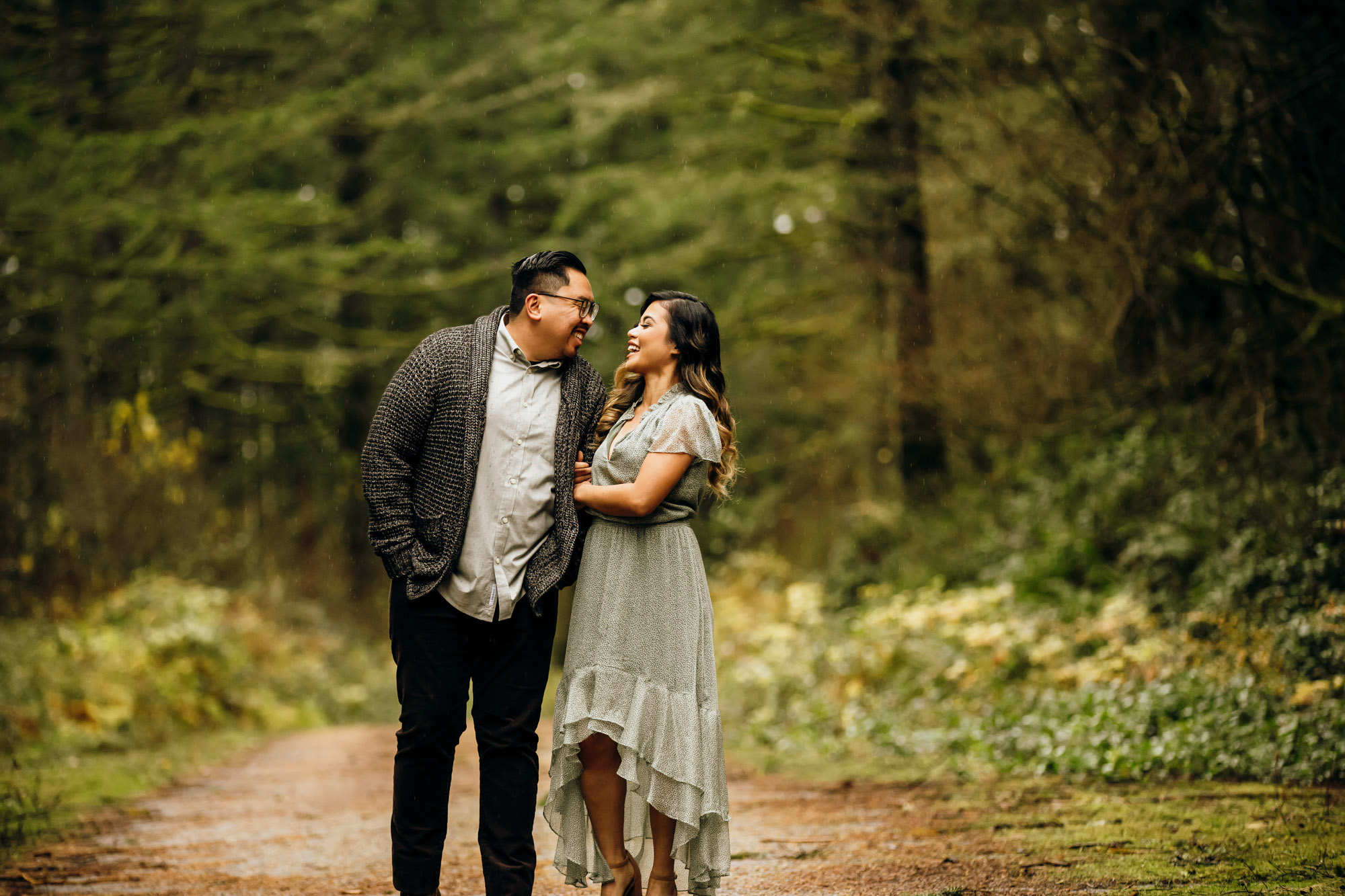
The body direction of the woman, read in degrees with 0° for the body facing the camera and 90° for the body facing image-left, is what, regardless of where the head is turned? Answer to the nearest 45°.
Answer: approximately 45°

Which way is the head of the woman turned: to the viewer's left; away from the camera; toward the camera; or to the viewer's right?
to the viewer's left
